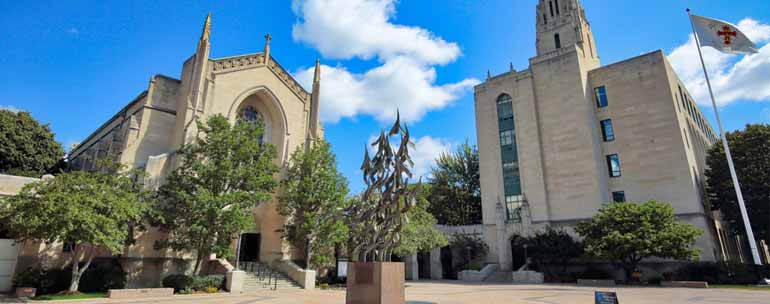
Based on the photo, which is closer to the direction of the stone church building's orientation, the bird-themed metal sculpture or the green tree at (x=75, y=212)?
the bird-themed metal sculpture

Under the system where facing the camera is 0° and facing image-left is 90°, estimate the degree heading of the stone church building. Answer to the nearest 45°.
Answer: approximately 315°
